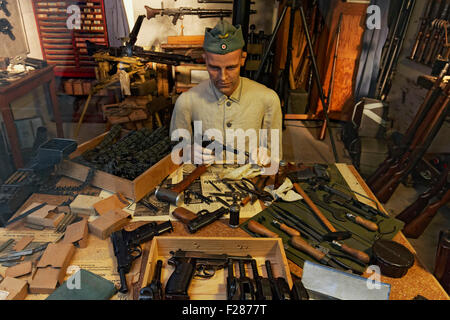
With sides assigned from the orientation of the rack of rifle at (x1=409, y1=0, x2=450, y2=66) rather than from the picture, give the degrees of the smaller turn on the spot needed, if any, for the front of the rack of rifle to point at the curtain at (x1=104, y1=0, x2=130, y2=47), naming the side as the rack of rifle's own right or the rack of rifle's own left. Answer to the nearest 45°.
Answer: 0° — it already faces it

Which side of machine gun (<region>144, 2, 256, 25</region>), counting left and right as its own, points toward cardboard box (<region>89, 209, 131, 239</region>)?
right

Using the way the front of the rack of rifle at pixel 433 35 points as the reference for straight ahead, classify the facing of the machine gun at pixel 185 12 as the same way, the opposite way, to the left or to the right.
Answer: the opposite way

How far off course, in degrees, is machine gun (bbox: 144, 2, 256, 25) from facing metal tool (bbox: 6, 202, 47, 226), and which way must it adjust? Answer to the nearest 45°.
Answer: approximately 135° to its right

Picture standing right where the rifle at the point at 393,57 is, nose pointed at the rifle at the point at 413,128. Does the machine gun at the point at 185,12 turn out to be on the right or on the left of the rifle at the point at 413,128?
right

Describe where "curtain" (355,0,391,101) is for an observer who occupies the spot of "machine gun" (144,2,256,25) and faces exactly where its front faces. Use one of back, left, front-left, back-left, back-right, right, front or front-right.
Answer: front-left

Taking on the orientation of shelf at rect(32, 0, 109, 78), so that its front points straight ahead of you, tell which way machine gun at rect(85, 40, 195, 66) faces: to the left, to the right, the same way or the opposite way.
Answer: to the left

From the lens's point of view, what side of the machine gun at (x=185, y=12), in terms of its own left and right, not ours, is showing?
right

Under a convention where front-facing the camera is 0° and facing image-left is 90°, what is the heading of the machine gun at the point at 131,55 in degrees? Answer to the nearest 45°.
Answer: approximately 270°
